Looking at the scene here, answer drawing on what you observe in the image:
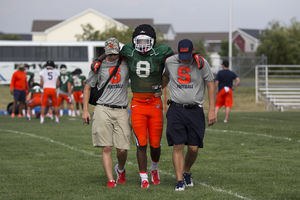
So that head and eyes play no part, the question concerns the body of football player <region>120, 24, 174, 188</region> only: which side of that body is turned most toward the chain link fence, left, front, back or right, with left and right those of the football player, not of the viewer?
back

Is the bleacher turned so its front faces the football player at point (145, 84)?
yes

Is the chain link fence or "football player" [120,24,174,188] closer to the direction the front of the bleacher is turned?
the football player

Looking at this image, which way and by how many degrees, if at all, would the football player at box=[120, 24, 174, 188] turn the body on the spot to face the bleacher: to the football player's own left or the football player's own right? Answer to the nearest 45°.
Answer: approximately 180°

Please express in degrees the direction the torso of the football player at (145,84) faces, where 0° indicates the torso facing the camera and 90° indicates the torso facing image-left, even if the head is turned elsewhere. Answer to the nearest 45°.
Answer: approximately 0°
